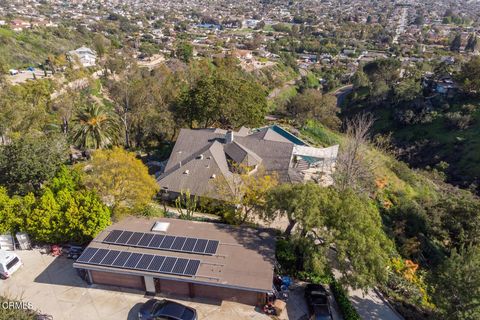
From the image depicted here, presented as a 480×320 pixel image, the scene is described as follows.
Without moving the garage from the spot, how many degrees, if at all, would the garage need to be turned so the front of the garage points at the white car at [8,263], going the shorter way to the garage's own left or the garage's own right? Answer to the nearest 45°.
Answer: approximately 90° to the garage's own right

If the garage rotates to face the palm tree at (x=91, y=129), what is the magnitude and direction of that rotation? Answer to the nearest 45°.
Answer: approximately 135° to its right

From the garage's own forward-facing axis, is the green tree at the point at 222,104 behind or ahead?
behind

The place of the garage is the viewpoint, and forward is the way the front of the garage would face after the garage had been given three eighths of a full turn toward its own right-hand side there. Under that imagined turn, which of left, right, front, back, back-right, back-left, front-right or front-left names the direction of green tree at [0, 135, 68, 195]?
front

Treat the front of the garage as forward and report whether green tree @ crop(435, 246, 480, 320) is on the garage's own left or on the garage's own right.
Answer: on the garage's own left

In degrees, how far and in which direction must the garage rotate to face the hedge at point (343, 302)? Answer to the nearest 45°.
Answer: approximately 90° to its left

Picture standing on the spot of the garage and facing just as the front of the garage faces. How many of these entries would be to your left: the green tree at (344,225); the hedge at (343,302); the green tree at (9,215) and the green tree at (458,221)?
3

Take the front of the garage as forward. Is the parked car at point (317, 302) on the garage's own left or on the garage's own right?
on the garage's own left

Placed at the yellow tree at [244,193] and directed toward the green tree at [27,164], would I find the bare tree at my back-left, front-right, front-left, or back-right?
back-right

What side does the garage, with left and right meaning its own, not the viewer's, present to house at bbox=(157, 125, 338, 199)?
back

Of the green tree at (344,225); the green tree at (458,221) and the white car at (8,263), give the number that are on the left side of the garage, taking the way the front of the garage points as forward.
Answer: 2

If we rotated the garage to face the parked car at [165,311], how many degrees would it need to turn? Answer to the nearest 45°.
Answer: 0° — it already faces it

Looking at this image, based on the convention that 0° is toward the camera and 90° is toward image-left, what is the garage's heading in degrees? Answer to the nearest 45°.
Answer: approximately 0°

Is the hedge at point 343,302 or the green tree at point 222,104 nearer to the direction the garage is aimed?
the hedge

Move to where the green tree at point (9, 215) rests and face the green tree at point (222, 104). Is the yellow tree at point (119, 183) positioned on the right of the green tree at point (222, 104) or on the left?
right

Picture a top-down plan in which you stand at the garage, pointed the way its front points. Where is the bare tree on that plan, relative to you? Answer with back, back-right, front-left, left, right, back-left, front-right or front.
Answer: back-left

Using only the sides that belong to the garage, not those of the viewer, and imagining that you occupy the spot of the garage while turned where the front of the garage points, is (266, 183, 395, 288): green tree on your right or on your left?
on your left

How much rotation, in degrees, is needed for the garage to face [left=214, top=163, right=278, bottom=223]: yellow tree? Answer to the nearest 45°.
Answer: approximately 135° to its left
